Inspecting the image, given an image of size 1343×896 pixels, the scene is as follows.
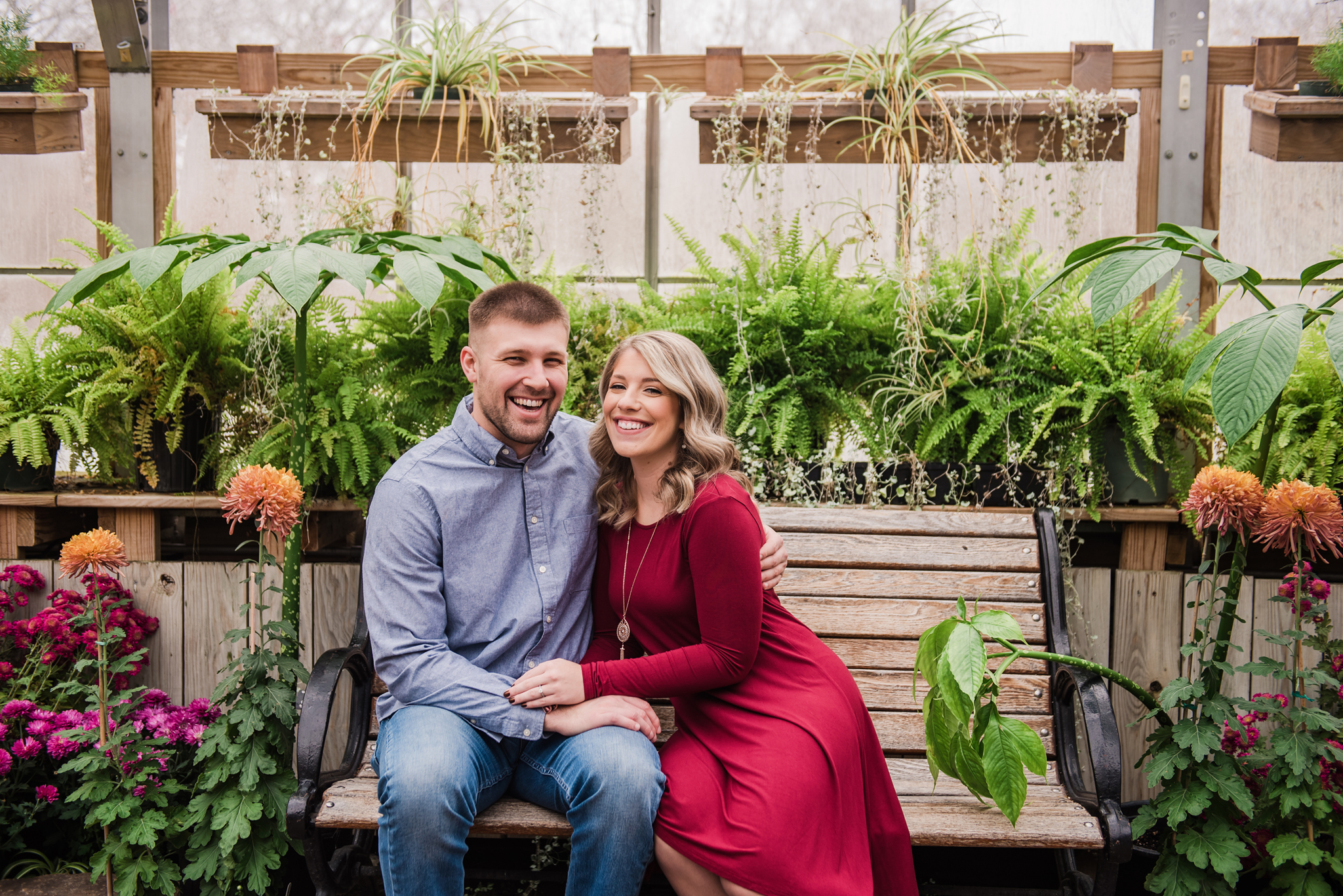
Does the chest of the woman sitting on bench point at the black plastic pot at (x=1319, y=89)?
no

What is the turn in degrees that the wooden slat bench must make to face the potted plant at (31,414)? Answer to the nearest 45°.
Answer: approximately 90° to its right

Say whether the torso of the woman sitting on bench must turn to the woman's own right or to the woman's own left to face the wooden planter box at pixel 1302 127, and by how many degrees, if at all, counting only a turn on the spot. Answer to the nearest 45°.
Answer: approximately 180°

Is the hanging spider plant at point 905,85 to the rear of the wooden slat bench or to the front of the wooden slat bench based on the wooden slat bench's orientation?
to the rear

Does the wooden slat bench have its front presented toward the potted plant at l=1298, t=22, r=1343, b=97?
no

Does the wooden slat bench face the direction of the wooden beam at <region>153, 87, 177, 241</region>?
no

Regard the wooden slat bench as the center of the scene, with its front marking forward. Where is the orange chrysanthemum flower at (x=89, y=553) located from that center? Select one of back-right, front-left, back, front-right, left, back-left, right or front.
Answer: right

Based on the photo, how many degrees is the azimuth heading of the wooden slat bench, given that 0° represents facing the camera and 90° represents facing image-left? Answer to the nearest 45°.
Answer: approximately 0°

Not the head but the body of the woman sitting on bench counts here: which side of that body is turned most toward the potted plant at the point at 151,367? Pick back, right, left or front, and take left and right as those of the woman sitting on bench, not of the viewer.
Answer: right

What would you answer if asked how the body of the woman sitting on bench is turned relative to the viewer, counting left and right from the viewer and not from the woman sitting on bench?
facing the viewer and to the left of the viewer

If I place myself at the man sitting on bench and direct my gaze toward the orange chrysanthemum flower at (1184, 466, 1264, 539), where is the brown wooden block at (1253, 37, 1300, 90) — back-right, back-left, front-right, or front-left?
front-left

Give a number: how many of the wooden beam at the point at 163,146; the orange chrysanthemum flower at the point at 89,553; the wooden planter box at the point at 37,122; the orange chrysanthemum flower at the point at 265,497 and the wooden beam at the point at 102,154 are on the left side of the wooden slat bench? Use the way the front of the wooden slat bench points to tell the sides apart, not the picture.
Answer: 0
